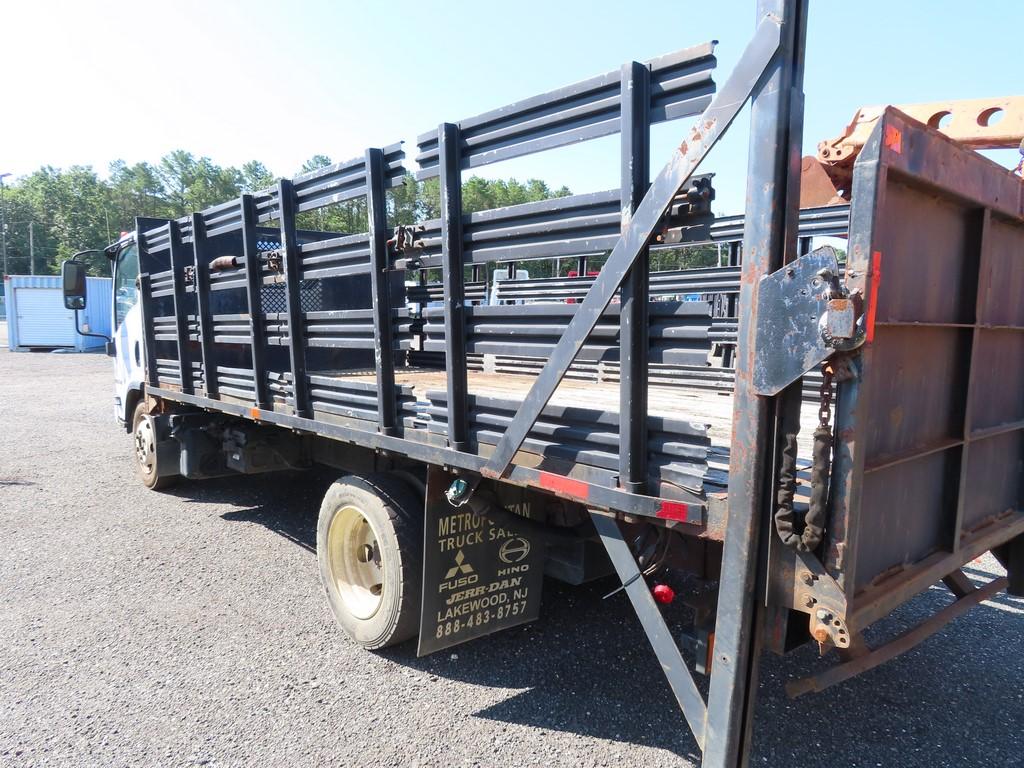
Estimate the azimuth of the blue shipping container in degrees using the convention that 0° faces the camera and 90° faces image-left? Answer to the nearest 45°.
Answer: approximately 0°
